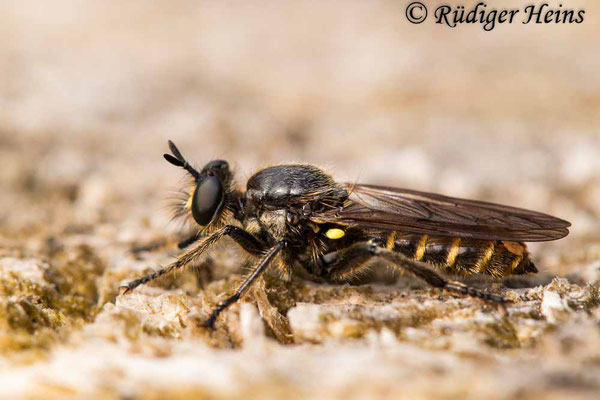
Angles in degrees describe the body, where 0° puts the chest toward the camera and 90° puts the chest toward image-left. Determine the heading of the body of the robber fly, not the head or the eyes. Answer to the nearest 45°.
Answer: approximately 90°
